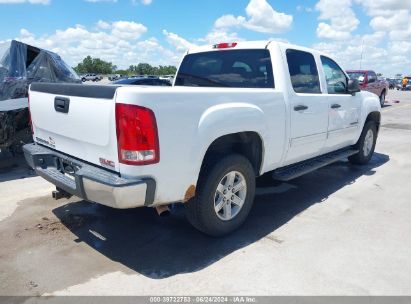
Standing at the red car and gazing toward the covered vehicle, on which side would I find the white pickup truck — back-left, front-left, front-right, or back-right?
front-left

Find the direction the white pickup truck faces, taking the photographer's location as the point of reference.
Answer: facing away from the viewer and to the right of the viewer

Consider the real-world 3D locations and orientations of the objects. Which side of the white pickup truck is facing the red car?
front

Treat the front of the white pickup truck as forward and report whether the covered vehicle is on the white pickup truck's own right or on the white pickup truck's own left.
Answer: on the white pickup truck's own left

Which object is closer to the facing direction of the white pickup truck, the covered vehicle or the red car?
the red car
